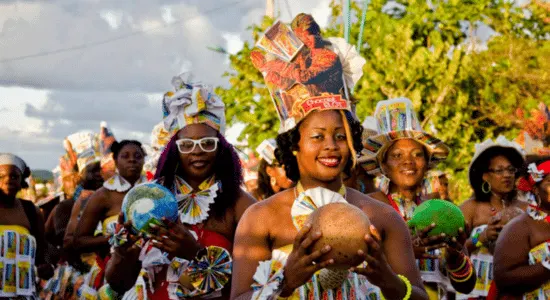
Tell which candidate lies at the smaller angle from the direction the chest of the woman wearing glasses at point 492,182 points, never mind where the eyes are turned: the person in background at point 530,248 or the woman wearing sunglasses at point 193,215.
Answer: the person in background

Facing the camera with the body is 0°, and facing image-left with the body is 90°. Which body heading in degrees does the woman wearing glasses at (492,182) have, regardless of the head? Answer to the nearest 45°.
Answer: approximately 315°

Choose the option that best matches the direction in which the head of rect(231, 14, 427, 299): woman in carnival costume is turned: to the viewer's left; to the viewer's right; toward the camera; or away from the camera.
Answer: toward the camera

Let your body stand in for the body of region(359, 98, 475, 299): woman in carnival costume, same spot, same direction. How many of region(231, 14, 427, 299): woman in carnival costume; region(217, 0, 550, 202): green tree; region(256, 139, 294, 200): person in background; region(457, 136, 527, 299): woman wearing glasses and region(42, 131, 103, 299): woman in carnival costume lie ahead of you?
1

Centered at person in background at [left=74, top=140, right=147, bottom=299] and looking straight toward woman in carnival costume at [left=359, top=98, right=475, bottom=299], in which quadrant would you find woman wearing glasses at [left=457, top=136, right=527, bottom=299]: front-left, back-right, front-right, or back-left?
front-left

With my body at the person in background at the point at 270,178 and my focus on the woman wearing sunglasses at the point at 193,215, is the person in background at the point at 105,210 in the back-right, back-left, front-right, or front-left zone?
front-right

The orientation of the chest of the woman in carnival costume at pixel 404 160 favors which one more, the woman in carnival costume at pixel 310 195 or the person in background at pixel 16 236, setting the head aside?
the woman in carnival costume

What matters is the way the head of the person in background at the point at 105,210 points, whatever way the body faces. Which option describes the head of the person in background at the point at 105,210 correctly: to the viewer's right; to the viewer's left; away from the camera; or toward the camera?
toward the camera

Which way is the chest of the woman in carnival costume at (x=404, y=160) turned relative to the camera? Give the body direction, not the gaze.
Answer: toward the camera

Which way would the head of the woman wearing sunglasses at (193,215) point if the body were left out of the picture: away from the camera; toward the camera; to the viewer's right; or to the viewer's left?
toward the camera

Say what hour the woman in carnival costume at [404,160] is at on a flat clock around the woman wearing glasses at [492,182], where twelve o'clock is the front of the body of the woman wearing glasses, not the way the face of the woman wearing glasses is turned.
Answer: The woman in carnival costume is roughly at 2 o'clock from the woman wearing glasses.
